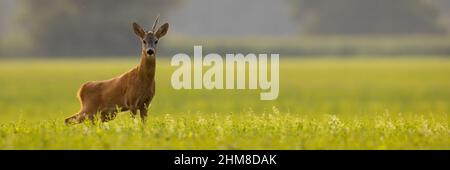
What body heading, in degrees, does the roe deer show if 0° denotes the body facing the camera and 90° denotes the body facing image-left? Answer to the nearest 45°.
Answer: approximately 270°
